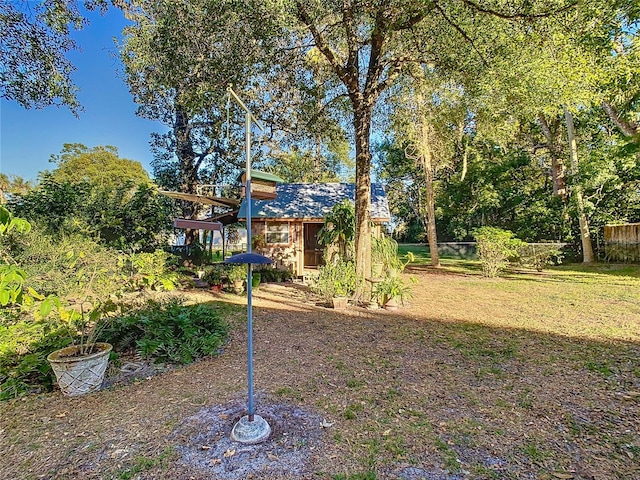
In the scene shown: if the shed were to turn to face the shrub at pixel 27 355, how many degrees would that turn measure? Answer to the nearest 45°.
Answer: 0° — it already faces it

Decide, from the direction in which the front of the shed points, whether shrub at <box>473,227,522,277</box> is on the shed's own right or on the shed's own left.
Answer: on the shed's own left

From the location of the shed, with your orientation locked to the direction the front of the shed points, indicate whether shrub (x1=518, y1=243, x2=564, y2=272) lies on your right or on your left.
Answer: on your left

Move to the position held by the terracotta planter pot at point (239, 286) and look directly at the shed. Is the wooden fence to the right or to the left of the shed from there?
right

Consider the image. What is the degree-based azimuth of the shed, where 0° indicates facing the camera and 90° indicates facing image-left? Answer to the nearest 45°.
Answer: approximately 0°

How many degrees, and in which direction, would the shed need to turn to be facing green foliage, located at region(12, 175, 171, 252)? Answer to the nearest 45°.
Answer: approximately 45° to its right

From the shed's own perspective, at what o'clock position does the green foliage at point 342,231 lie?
The green foliage is roughly at 11 o'clock from the shed.

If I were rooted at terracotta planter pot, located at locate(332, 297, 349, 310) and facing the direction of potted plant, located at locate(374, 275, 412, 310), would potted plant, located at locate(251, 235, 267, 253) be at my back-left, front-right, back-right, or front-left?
back-left

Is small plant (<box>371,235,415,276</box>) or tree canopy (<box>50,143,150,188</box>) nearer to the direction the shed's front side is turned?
the small plant

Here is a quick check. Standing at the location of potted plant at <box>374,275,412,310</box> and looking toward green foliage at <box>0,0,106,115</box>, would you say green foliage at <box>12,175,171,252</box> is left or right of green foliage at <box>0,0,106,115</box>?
right

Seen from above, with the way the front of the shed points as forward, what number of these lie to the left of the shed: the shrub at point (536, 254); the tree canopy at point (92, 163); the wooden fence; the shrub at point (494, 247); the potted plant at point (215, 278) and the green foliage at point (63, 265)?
3

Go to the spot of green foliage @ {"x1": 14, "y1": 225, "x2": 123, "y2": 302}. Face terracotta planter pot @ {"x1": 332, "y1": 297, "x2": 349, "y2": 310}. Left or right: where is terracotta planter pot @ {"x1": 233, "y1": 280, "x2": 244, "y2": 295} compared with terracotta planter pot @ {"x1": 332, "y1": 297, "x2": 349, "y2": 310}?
left

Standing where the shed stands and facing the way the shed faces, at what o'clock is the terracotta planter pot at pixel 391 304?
The terracotta planter pot is roughly at 11 o'clock from the shed.

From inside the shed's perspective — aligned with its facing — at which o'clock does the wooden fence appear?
The wooden fence is roughly at 9 o'clock from the shed.
